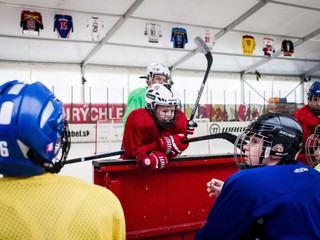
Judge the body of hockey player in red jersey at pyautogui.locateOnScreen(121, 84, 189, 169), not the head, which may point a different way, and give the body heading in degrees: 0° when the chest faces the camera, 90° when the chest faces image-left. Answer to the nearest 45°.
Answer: approximately 315°
